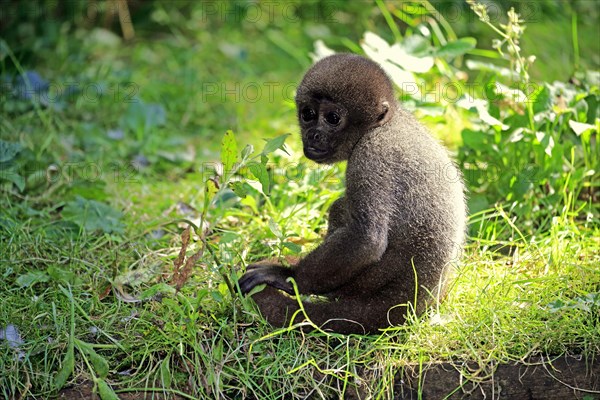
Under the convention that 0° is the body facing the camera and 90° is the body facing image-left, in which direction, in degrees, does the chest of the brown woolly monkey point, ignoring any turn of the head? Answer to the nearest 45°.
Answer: approximately 90°
